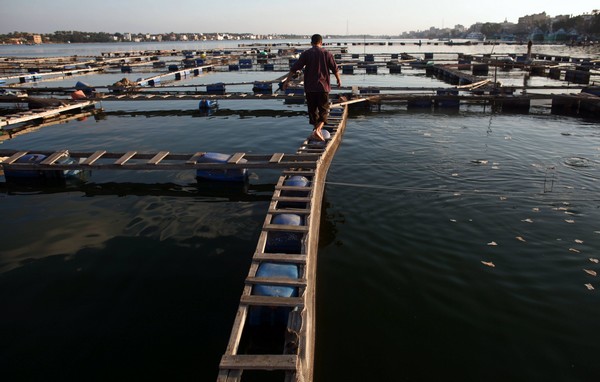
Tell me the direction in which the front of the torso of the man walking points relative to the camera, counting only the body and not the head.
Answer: away from the camera

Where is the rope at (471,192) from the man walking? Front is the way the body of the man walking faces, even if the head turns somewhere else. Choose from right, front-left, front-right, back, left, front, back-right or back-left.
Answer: right

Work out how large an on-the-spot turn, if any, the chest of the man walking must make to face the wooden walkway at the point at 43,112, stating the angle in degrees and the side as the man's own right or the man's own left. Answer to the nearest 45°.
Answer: approximately 45° to the man's own left

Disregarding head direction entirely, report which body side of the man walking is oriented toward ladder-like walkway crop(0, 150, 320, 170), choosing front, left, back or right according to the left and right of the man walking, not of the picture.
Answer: left

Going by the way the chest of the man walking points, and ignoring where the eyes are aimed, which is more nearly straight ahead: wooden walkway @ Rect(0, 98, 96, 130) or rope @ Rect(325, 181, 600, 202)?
the wooden walkway
